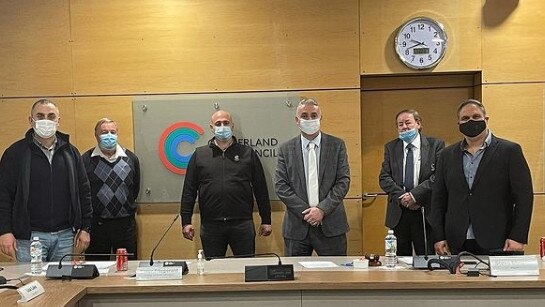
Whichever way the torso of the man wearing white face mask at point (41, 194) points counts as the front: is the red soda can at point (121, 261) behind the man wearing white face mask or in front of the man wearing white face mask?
in front

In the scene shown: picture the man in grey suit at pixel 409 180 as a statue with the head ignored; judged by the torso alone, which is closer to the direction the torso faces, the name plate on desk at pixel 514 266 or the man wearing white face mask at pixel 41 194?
the name plate on desk

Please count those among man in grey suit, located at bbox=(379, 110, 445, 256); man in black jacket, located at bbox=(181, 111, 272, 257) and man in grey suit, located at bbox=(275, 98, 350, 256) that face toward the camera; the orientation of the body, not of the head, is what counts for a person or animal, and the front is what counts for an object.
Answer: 3

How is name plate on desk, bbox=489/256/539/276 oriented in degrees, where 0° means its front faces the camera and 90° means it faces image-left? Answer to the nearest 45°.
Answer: approximately 0°

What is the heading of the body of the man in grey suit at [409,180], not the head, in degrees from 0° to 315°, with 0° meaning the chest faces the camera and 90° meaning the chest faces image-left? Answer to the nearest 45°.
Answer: approximately 0°
